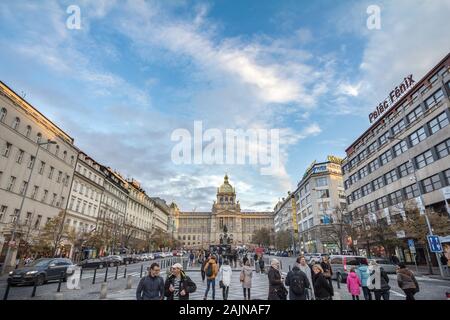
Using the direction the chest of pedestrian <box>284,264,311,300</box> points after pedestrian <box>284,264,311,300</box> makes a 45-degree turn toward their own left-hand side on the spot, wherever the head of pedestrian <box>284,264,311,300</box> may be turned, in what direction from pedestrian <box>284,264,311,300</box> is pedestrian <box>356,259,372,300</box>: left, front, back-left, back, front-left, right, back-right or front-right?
right

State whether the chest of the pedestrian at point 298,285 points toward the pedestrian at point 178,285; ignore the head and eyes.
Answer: no

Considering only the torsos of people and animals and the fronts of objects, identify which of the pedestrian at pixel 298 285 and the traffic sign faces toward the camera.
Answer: the traffic sign

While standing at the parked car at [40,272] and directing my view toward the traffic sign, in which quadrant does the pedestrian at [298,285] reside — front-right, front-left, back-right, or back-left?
front-right

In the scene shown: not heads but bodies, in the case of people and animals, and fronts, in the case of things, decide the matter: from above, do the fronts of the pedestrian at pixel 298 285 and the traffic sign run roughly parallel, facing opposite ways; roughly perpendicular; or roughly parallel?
roughly parallel, facing opposite ways

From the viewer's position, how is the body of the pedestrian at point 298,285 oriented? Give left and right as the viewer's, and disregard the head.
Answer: facing away from the viewer

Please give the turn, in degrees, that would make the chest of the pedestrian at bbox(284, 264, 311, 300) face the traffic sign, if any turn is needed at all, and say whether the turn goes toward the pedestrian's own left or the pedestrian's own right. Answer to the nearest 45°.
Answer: approximately 45° to the pedestrian's own right

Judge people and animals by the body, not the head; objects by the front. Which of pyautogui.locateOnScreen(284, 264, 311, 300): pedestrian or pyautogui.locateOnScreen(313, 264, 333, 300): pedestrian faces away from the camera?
pyautogui.locateOnScreen(284, 264, 311, 300): pedestrian

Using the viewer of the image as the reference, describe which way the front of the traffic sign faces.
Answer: facing the viewer

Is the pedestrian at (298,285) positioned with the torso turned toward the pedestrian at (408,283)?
no

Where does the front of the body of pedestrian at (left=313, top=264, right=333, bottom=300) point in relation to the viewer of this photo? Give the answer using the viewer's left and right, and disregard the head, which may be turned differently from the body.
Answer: facing the viewer and to the left of the viewer

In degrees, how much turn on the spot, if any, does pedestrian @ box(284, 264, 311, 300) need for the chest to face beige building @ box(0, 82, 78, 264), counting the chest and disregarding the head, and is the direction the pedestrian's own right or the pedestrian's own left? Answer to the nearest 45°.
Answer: approximately 45° to the pedestrian's own left
